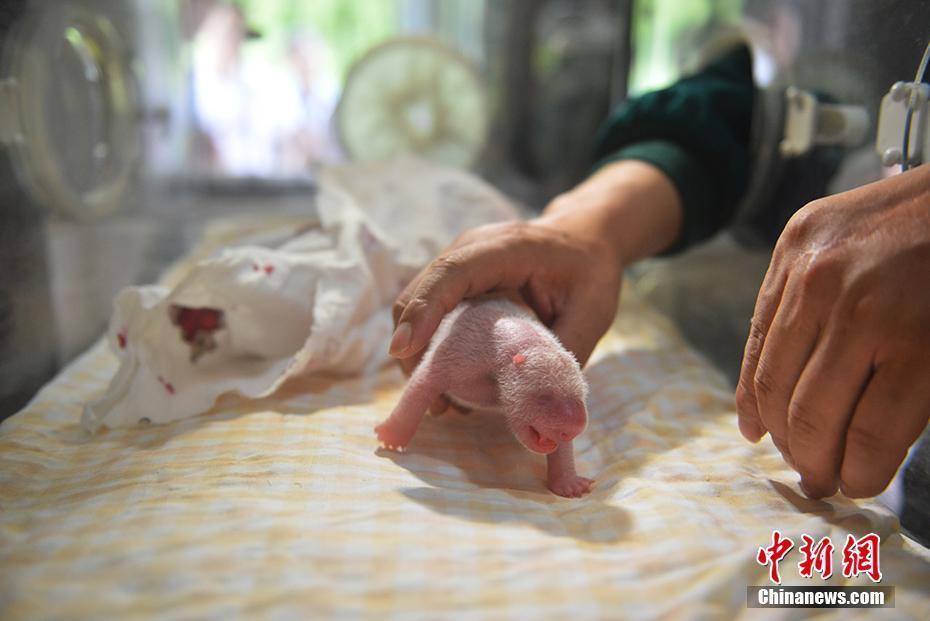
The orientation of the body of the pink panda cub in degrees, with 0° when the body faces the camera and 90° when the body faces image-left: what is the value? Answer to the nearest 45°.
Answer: approximately 315°
